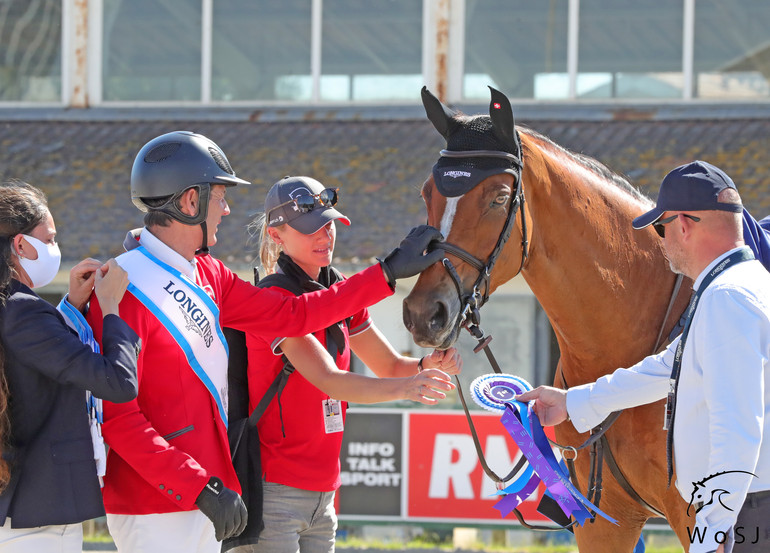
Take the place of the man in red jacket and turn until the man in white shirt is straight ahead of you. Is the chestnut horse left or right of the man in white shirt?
left

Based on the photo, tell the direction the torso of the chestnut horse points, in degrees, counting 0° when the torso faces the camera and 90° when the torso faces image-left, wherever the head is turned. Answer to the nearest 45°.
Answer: approximately 45°

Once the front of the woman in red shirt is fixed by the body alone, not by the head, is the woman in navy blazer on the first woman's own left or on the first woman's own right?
on the first woman's own right

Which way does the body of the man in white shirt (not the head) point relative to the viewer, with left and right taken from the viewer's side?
facing to the left of the viewer

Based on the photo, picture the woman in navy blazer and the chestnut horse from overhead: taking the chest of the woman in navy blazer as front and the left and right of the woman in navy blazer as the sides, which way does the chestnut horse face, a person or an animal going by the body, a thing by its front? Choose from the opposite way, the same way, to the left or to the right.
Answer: the opposite way

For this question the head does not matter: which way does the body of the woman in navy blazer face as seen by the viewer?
to the viewer's right

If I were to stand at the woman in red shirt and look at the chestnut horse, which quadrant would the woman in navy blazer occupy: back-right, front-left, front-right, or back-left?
back-right

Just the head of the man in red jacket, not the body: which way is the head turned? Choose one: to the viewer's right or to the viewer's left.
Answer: to the viewer's right

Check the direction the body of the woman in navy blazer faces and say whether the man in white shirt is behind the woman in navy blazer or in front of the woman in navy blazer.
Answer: in front

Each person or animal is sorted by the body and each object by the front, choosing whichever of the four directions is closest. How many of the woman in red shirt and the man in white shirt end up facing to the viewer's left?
1

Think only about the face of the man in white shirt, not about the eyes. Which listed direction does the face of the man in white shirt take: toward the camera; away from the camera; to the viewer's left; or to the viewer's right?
to the viewer's left

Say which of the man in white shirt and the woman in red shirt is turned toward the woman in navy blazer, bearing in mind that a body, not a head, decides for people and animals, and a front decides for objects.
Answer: the man in white shirt

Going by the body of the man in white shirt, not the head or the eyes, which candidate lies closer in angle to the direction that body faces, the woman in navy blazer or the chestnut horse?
the woman in navy blazer

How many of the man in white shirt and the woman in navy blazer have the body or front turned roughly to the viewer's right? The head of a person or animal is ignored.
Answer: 1
